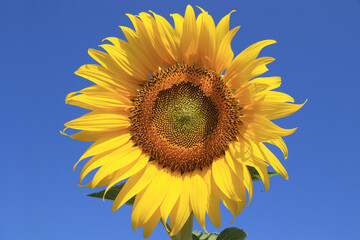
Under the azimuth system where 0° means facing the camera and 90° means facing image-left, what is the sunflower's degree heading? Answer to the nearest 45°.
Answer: approximately 0°
